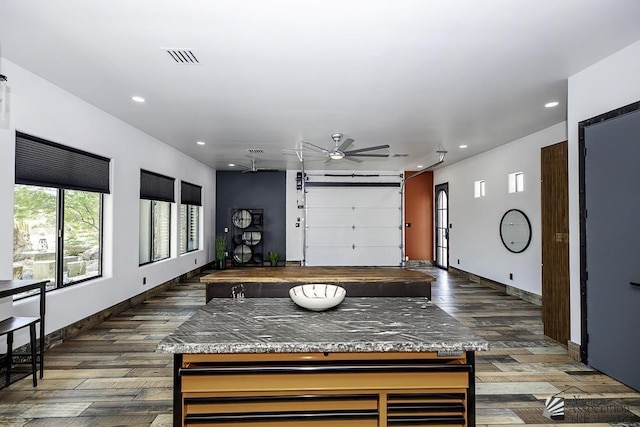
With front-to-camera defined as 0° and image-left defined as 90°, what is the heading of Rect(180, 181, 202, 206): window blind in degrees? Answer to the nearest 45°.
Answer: approximately 315°

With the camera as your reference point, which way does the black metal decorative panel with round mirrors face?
facing the viewer

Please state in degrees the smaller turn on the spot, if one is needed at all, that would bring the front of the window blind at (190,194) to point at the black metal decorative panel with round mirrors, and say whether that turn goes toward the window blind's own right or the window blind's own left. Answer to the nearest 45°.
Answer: approximately 90° to the window blind's own left

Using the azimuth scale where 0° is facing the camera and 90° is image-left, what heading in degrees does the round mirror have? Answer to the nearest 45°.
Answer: approximately 45°

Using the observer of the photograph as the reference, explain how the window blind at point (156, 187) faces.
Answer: facing the viewer and to the right of the viewer

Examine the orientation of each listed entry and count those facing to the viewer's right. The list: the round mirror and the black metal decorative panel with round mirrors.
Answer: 0

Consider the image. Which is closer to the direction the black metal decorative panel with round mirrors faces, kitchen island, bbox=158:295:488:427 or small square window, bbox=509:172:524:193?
the kitchen island

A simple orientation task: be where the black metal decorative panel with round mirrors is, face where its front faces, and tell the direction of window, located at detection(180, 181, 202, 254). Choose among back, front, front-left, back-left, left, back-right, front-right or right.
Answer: front-right

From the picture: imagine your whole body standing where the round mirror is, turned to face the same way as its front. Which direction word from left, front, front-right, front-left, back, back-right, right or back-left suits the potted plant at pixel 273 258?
front-right

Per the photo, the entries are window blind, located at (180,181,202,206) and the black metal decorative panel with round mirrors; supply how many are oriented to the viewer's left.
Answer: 0

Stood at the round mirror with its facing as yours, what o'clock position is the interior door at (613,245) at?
The interior door is roughly at 10 o'clock from the round mirror.

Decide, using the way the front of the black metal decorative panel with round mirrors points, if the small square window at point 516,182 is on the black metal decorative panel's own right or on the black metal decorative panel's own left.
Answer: on the black metal decorative panel's own left

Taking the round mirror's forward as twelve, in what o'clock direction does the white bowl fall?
The white bowl is roughly at 11 o'clock from the round mirror.

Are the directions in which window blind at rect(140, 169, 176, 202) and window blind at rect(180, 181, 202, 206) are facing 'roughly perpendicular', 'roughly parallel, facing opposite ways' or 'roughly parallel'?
roughly parallel
